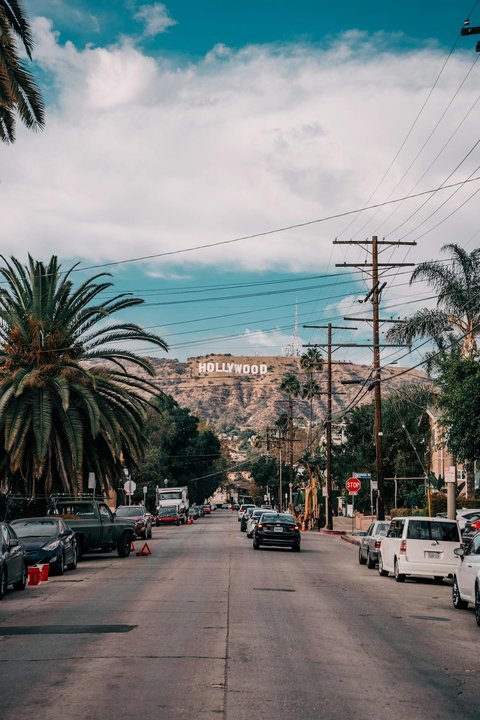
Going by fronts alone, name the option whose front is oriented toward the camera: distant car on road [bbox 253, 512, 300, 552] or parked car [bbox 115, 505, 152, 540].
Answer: the parked car

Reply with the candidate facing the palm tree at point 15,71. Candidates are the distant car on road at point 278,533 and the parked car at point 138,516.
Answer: the parked car

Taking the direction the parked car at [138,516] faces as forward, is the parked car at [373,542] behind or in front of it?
in front

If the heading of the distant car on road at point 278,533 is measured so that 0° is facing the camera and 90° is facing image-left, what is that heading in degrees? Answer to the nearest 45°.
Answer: approximately 180°

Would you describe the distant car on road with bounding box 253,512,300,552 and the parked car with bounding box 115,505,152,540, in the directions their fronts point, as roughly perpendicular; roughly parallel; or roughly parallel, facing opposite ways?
roughly parallel, facing opposite ways

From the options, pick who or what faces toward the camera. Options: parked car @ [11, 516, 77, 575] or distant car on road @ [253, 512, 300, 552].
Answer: the parked car

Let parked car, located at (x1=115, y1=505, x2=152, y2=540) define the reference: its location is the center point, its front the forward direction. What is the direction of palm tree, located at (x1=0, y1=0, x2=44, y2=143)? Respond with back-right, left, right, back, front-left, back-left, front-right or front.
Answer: front

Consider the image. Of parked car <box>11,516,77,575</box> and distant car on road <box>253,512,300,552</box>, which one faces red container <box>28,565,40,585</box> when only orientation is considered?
the parked car

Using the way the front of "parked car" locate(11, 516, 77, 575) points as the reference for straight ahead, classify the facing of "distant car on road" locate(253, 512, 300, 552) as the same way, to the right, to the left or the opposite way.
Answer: the opposite way

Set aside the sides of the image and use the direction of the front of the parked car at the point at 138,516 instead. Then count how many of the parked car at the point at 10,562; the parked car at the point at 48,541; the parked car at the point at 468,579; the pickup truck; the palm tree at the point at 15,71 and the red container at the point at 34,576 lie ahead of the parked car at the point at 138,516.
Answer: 6

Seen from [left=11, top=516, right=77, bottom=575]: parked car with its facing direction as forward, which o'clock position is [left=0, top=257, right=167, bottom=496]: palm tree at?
The palm tree is roughly at 6 o'clock from the parked car.

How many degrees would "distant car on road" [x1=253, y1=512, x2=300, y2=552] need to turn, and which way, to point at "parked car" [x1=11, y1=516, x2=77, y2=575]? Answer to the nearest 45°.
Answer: approximately 135° to its left

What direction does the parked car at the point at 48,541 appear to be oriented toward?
toward the camera

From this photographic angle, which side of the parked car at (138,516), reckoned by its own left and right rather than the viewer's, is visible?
front

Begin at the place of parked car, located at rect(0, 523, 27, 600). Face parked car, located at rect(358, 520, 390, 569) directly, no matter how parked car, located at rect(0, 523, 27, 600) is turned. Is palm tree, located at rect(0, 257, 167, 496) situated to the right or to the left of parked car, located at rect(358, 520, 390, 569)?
left

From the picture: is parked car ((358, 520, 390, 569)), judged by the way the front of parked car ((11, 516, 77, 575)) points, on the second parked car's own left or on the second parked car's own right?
on the second parked car's own left
